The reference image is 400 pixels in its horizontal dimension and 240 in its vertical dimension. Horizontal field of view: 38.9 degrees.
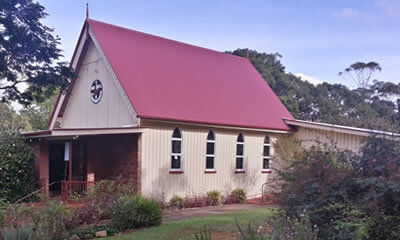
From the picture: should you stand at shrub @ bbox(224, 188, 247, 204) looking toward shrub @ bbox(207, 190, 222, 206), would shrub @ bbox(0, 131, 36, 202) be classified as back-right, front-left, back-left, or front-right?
front-right

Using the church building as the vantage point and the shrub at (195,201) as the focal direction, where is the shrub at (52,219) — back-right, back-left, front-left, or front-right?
front-right

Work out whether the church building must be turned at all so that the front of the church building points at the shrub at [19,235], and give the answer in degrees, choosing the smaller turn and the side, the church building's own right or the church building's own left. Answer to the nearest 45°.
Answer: approximately 45° to the church building's own left

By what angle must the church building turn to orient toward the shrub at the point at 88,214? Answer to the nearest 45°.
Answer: approximately 45° to its left

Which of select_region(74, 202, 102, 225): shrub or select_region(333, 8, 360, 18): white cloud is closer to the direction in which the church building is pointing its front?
the shrub

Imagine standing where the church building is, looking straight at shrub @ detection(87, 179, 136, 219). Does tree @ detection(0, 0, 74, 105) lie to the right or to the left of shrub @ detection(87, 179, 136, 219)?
right

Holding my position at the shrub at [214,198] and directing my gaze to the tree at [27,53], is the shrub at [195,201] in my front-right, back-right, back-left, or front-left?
front-left

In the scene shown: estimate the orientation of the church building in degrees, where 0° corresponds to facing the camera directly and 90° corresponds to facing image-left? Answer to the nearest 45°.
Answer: approximately 45°

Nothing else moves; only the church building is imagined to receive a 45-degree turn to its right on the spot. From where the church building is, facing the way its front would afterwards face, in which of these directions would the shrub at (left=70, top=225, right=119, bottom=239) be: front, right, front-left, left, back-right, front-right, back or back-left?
left
